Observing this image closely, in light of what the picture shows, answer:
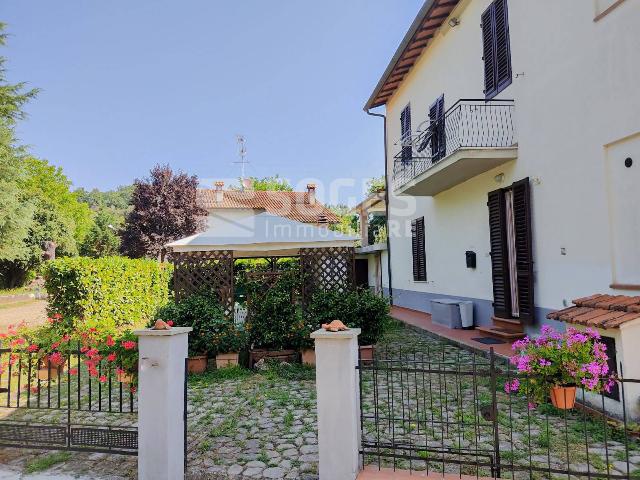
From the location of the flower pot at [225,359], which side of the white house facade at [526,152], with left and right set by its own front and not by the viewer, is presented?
front

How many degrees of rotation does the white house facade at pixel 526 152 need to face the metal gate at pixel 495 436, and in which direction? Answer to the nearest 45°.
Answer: approximately 45° to its left

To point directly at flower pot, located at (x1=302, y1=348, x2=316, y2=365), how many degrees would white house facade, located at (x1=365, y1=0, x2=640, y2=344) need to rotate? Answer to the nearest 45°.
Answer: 0° — it already faces it

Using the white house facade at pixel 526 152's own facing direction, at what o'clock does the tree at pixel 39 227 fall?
The tree is roughly at 2 o'clock from the white house facade.

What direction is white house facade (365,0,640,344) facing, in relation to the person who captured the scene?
facing the viewer and to the left of the viewer

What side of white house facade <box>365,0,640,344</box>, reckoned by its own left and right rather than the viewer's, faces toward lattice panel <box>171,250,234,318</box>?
front

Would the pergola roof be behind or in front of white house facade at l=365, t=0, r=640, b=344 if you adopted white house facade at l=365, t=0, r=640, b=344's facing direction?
in front

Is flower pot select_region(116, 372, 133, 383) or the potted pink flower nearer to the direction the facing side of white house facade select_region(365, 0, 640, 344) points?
the flower pot

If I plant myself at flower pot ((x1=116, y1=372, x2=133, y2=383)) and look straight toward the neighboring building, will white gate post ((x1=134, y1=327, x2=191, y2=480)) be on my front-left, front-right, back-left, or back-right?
back-right

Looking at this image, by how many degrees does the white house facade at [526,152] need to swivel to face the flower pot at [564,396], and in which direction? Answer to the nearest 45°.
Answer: approximately 45° to its left

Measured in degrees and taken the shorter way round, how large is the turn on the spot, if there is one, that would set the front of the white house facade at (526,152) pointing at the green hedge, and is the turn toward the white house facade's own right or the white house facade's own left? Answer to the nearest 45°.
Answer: approximately 45° to the white house facade's own right

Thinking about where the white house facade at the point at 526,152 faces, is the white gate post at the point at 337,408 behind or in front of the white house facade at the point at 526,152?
in front
